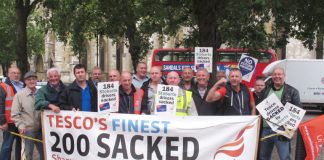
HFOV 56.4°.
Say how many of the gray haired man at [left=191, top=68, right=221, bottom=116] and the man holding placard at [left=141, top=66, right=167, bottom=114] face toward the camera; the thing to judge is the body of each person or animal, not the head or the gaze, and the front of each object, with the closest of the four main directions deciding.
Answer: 2

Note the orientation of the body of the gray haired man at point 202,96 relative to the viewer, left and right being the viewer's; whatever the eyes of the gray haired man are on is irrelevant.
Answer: facing the viewer

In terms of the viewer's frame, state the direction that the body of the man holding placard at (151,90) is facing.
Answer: toward the camera

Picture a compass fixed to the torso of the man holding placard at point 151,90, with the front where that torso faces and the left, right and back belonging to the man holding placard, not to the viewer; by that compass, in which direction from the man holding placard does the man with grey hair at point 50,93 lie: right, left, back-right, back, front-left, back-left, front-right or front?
right

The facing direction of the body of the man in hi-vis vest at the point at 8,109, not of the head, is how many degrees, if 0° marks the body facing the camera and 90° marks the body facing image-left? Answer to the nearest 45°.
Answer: approximately 315°

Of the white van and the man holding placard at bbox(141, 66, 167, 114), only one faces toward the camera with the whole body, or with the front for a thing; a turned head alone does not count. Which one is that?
the man holding placard

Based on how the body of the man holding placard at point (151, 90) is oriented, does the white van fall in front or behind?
behind

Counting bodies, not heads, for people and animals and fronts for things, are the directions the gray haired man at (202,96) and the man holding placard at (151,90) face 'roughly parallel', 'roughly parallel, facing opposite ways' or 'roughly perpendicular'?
roughly parallel

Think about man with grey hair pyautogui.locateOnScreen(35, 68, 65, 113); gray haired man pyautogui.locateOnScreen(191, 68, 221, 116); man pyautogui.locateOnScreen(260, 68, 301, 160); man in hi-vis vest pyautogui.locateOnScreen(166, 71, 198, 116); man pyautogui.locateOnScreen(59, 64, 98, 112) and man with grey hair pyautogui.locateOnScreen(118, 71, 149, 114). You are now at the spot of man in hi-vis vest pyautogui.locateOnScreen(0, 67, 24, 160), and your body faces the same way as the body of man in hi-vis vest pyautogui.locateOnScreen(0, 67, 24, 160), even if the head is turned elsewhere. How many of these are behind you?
0

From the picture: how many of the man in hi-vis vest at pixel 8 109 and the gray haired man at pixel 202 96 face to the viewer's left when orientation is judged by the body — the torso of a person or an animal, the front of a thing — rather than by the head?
0
